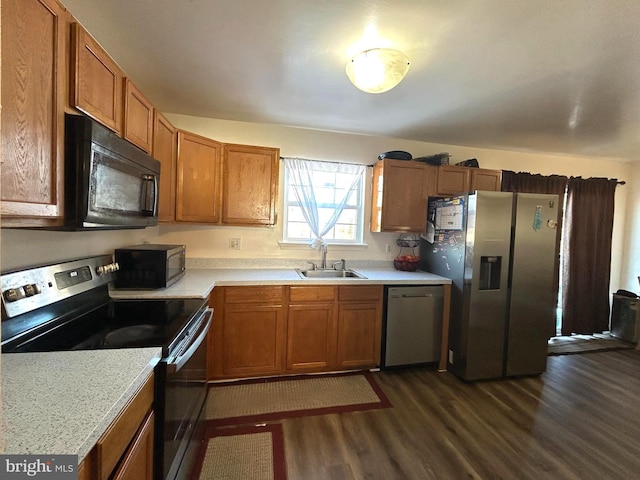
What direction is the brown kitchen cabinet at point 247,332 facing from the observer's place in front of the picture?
facing the viewer

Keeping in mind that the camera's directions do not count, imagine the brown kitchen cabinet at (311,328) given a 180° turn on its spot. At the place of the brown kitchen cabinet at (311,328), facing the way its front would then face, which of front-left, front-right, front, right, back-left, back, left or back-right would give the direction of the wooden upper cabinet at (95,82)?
back-left

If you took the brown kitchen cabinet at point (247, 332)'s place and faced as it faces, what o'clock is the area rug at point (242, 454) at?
The area rug is roughly at 12 o'clock from the brown kitchen cabinet.

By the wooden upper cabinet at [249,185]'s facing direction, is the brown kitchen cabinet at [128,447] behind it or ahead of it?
ahead

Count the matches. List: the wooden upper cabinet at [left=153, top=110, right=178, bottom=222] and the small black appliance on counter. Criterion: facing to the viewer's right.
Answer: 2

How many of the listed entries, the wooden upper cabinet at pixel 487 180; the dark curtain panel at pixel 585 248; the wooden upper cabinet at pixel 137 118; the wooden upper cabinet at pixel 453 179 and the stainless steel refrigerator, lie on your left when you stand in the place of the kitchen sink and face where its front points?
4

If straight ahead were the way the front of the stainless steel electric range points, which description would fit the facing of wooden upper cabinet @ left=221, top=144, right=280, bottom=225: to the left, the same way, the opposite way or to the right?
to the right

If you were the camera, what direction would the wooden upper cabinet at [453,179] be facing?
facing the viewer and to the right of the viewer

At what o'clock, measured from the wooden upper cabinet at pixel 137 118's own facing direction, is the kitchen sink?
The kitchen sink is roughly at 10 o'clock from the wooden upper cabinet.

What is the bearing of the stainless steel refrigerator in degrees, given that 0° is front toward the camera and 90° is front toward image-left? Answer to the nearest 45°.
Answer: approximately 315°

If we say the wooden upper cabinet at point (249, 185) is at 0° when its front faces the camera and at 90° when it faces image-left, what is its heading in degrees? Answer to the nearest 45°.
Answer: approximately 0°

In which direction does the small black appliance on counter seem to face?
to the viewer's right
